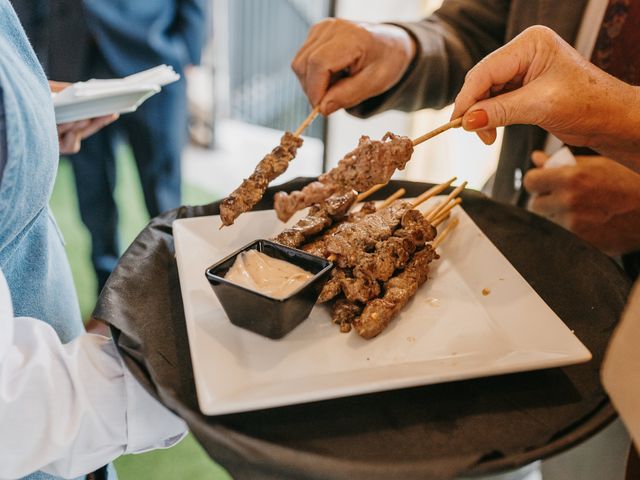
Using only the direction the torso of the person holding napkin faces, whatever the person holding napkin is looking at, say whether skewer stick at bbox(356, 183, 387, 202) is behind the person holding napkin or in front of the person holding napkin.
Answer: in front

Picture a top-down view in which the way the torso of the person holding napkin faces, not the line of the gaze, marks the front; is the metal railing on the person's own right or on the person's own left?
on the person's own left

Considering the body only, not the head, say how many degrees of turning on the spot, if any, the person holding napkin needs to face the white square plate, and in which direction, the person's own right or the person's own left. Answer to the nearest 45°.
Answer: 0° — they already face it

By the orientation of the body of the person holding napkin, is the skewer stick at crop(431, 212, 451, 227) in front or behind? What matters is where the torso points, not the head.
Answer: in front

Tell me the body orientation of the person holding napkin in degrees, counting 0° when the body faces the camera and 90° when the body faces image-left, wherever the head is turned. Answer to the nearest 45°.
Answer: approximately 270°

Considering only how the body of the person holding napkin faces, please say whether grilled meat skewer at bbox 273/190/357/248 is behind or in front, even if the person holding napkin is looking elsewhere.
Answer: in front
